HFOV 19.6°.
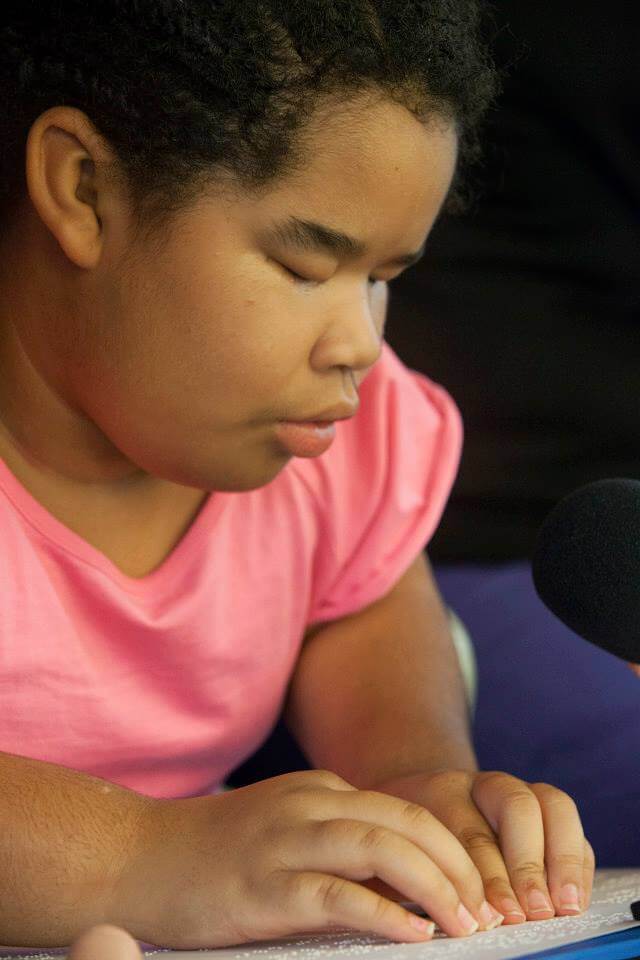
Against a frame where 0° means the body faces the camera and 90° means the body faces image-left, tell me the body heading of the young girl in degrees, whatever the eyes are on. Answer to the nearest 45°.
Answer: approximately 315°
